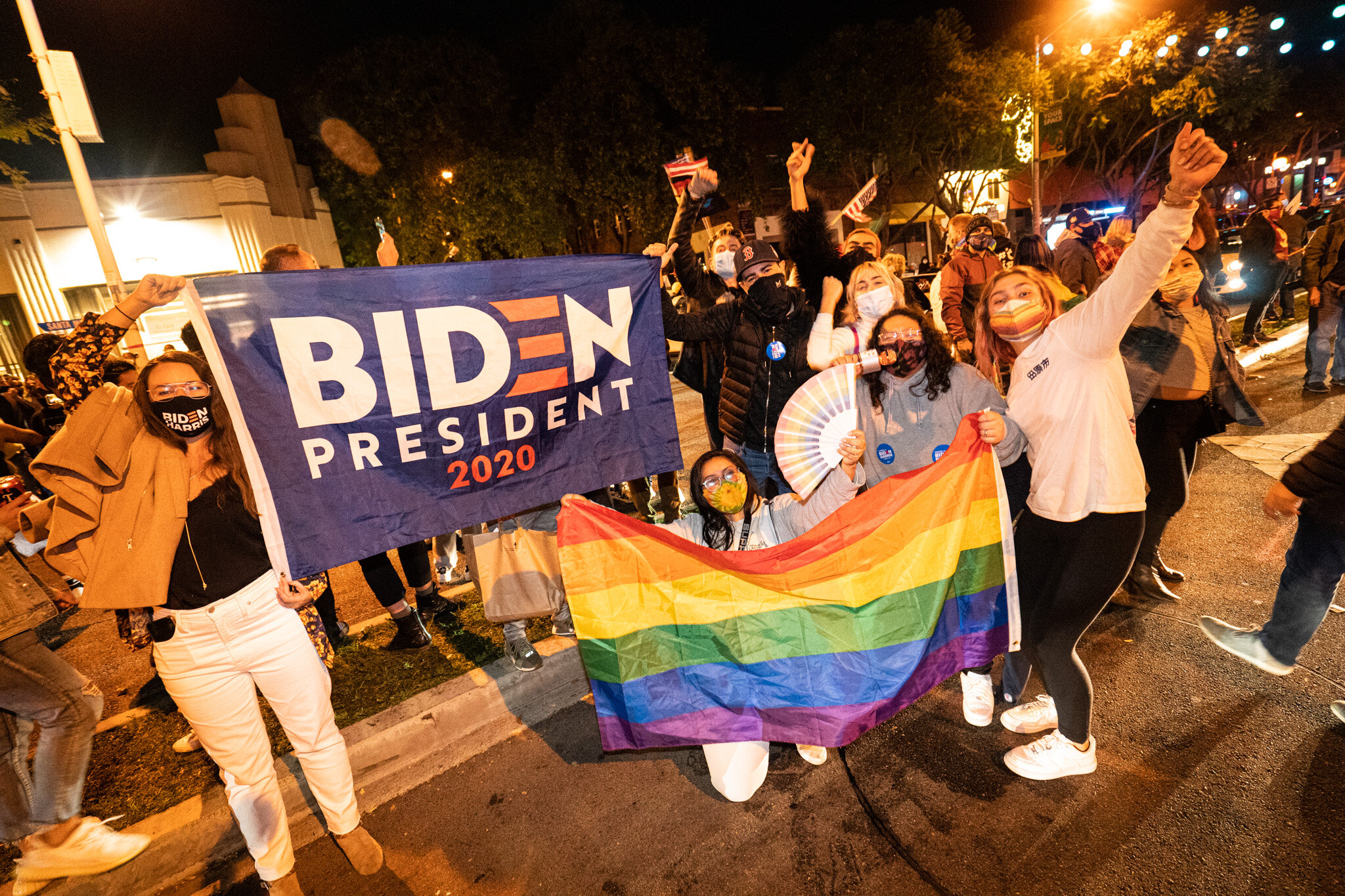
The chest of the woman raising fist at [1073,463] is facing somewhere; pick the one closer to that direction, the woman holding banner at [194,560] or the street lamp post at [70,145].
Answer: the woman holding banner

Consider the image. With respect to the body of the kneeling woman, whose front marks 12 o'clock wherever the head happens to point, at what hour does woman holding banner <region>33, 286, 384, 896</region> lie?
The woman holding banner is roughly at 2 o'clock from the kneeling woman.

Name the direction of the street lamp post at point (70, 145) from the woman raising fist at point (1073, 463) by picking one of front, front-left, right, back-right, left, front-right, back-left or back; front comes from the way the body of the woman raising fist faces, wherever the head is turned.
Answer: front-right

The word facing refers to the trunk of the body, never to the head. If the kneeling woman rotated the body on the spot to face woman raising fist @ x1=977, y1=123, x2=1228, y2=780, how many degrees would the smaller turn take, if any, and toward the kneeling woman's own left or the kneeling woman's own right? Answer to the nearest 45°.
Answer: approximately 90° to the kneeling woman's own left

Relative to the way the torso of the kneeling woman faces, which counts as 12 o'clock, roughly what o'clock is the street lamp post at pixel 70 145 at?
The street lamp post is roughly at 4 o'clock from the kneeling woman.

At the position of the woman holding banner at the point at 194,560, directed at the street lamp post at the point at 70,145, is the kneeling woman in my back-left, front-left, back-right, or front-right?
back-right

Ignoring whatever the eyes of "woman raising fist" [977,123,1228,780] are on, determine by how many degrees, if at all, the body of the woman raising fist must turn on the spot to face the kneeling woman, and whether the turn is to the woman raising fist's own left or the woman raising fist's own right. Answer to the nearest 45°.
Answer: approximately 45° to the woman raising fist's own right

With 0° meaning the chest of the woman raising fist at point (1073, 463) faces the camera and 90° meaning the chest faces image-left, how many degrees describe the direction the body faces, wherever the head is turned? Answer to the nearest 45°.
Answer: approximately 45°
